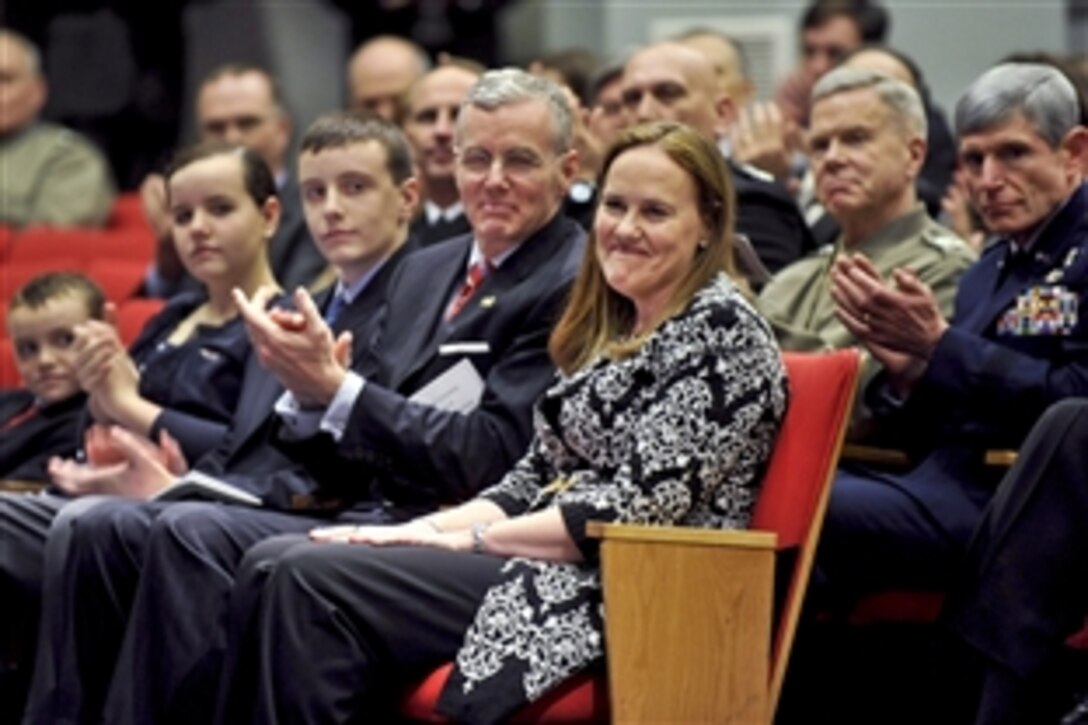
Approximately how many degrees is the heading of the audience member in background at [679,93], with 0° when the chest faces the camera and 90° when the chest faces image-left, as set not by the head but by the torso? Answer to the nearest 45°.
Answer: approximately 45°

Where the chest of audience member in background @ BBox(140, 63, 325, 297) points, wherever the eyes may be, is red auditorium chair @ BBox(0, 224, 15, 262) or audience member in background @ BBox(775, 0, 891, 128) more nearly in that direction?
the red auditorium chair

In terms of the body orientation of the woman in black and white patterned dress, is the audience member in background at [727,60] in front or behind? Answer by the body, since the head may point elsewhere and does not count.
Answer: behind

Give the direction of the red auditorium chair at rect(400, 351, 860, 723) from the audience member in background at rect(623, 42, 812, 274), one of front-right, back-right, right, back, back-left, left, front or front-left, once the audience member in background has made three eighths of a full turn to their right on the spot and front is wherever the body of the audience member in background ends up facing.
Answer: back

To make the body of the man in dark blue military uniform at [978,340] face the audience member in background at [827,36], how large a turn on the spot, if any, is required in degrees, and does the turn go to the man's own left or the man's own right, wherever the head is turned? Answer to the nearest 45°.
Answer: approximately 135° to the man's own right

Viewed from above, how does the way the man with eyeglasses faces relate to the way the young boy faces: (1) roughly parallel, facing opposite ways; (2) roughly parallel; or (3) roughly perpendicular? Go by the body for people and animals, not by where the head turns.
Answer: roughly parallel

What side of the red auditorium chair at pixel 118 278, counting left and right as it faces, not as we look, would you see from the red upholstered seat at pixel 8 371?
front

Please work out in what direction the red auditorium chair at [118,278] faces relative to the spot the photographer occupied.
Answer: facing the viewer and to the left of the viewer

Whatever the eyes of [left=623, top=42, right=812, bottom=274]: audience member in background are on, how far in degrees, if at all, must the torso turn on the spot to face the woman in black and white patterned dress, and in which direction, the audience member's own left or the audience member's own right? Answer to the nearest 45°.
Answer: approximately 45° to the audience member's own left

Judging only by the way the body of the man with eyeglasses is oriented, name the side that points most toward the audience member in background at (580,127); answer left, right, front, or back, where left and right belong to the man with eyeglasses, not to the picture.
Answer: back

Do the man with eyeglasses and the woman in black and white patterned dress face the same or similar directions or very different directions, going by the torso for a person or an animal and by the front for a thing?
same or similar directions

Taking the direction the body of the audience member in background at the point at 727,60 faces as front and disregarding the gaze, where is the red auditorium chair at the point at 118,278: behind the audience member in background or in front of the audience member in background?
in front

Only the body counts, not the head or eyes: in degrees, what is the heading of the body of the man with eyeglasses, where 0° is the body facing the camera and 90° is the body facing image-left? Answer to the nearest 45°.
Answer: approximately 45°

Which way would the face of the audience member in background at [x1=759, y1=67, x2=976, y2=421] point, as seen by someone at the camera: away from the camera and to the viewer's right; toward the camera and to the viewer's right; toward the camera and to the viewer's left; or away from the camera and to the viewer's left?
toward the camera and to the viewer's left
